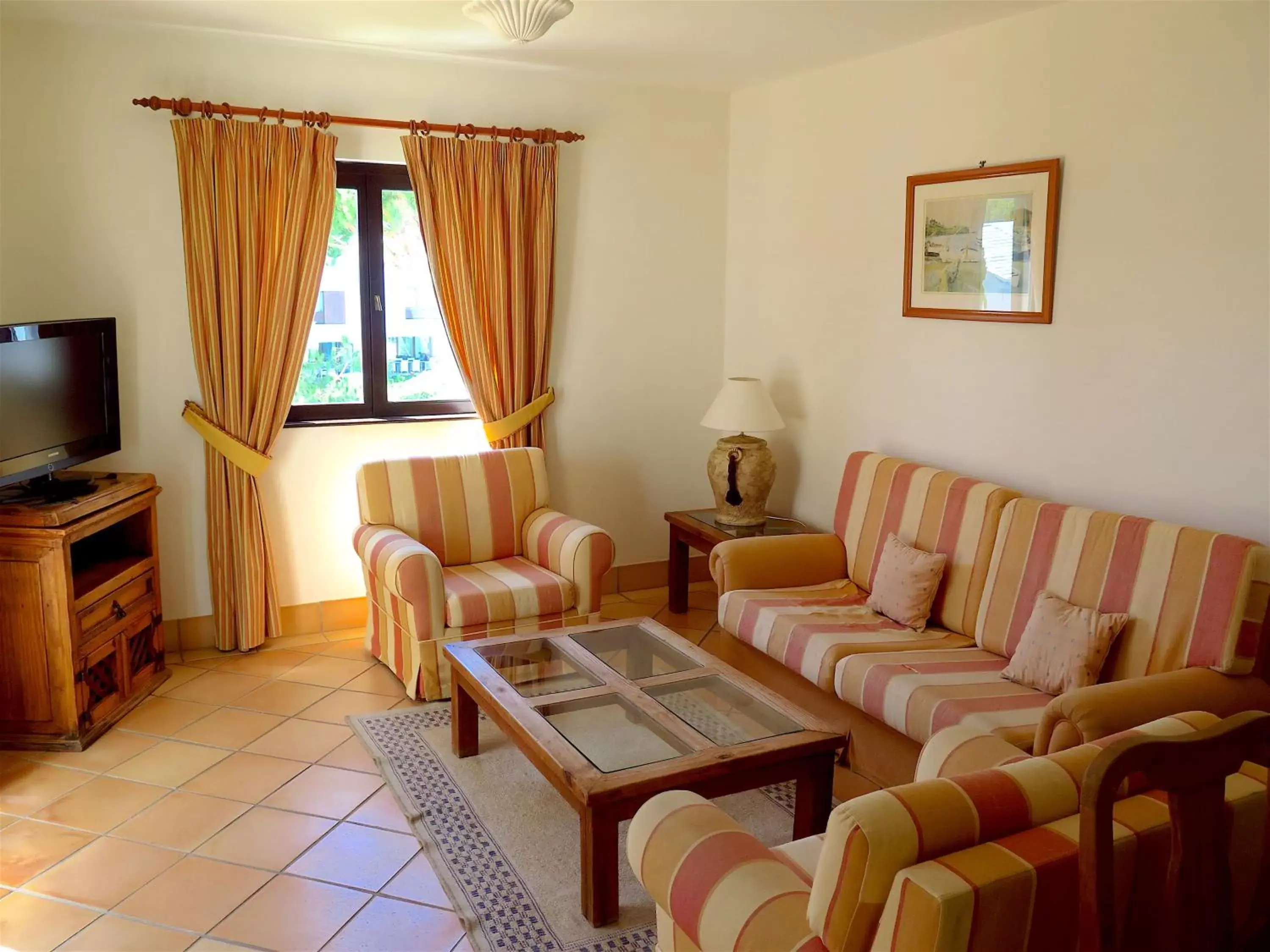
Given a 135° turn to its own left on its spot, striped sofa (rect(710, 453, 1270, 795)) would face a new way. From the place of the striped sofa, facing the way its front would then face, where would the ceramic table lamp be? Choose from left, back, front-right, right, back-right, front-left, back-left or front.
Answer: back-left

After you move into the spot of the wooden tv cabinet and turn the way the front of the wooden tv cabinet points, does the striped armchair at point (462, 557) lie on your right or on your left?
on your left

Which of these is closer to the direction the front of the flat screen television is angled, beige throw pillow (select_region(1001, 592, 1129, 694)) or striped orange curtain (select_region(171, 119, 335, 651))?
the beige throw pillow

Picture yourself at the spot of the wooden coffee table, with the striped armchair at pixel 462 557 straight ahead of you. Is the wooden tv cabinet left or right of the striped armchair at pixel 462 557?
left

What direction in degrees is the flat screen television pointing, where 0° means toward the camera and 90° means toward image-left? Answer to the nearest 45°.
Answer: approximately 315°

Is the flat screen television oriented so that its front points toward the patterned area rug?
yes

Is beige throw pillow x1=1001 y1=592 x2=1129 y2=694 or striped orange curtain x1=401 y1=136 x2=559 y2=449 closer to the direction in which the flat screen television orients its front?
the beige throw pillow

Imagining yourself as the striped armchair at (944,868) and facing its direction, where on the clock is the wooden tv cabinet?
The wooden tv cabinet is roughly at 11 o'clock from the striped armchair.

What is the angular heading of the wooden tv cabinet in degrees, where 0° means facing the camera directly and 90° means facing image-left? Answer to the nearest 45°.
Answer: approximately 315°
